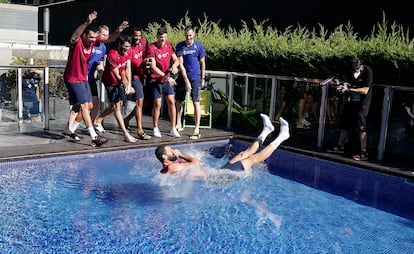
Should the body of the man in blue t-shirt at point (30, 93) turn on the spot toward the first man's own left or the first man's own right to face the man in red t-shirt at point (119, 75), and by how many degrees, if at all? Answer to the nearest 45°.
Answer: approximately 45° to the first man's own left

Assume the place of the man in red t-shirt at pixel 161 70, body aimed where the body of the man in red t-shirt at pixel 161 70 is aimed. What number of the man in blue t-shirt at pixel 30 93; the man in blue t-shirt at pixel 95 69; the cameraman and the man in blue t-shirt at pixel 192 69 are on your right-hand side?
2

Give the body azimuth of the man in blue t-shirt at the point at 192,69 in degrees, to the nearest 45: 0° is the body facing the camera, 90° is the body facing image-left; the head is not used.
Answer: approximately 0°

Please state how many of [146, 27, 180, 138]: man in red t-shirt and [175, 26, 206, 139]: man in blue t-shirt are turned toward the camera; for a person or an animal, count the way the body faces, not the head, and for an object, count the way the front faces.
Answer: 2

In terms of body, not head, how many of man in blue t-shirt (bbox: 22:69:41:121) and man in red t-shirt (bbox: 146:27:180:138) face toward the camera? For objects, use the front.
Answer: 2

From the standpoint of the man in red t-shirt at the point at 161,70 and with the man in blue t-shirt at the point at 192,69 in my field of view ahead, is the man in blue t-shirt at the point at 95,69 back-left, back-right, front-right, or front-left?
back-left

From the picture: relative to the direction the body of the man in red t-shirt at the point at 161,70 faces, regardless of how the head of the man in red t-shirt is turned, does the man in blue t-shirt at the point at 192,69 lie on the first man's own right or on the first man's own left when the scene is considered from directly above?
on the first man's own left
